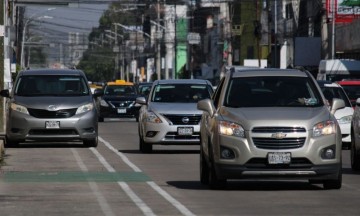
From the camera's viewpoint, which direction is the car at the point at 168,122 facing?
toward the camera

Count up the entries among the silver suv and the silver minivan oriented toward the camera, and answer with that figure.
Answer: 2

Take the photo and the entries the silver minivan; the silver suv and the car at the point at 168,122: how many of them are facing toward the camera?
3

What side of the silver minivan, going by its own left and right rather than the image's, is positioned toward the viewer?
front

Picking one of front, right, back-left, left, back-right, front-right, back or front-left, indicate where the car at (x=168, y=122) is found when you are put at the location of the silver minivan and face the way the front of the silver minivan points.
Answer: front-left

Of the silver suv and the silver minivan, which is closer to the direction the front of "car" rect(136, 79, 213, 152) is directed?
the silver suv

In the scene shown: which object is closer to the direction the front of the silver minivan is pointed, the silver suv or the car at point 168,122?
the silver suv

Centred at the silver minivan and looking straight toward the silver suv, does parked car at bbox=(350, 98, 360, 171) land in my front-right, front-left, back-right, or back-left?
front-left
